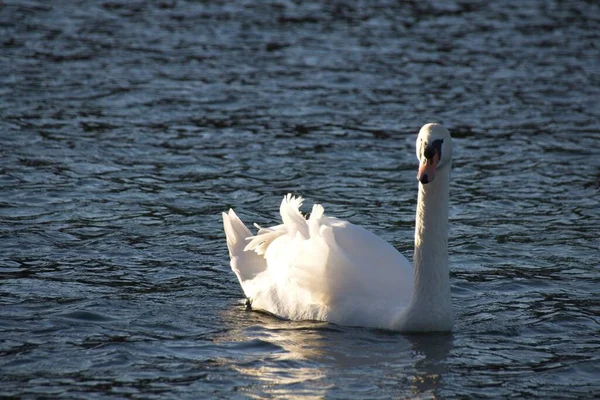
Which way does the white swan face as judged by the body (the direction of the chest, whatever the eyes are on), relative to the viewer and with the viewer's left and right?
facing the viewer and to the right of the viewer
